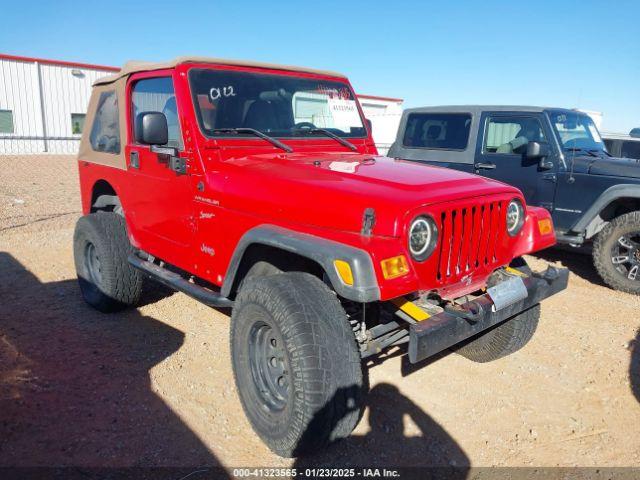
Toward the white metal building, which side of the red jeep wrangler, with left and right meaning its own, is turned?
back

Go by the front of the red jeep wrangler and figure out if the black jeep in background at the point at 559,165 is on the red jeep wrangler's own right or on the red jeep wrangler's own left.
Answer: on the red jeep wrangler's own left

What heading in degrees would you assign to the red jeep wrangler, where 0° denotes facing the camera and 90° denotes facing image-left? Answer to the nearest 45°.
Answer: approximately 315°

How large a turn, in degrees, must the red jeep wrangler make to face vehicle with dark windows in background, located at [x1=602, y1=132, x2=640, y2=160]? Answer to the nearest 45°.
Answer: approximately 90° to its left
